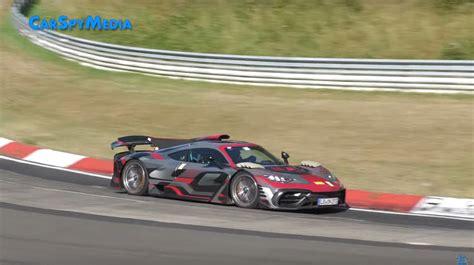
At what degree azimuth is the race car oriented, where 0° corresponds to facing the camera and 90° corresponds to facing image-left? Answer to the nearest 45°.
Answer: approximately 315°

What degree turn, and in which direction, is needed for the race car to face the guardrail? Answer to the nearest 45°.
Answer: approximately 135° to its left
